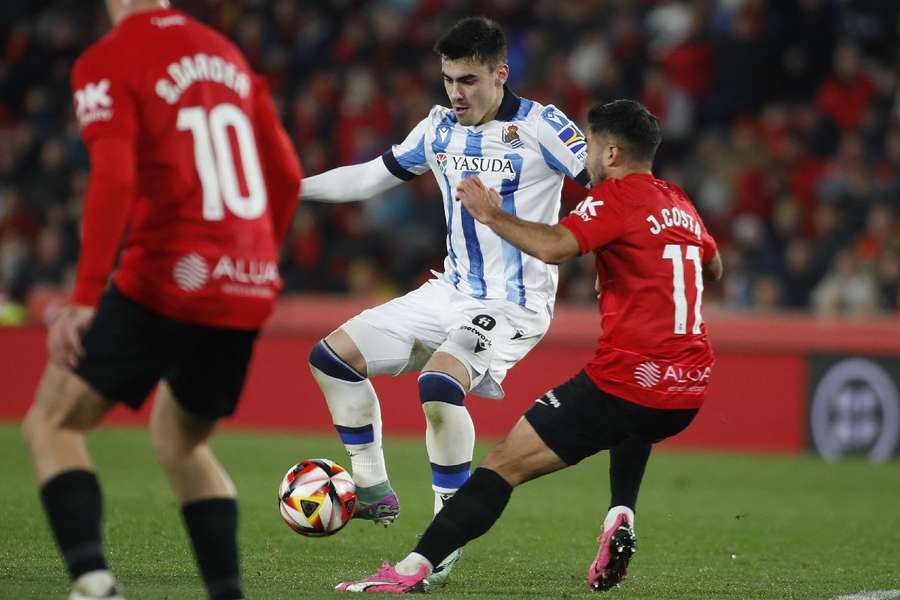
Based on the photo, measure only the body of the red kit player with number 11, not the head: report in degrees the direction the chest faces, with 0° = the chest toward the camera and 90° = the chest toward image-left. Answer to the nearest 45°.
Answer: approximately 135°

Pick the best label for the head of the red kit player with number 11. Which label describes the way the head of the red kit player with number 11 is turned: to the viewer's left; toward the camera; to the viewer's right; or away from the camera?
to the viewer's left

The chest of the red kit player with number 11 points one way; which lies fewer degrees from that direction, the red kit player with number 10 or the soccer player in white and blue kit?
the soccer player in white and blue kit

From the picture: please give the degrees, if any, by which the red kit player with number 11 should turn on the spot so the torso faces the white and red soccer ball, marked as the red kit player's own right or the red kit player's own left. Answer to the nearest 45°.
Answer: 0° — they already face it

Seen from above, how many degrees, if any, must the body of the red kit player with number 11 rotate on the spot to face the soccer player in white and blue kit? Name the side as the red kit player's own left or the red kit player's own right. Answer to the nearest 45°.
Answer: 0° — they already face them

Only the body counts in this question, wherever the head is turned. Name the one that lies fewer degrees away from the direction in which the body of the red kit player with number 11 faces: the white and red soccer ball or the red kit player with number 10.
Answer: the white and red soccer ball

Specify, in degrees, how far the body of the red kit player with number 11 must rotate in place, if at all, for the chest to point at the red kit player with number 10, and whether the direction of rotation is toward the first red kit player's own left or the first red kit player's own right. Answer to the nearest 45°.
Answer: approximately 90° to the first red kit player's own left
